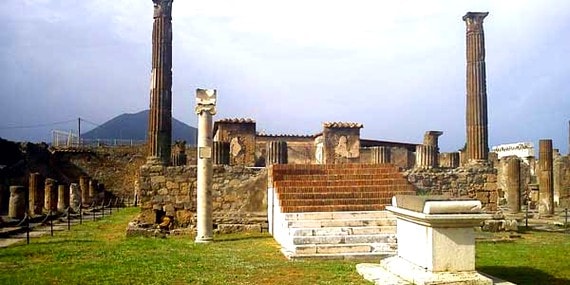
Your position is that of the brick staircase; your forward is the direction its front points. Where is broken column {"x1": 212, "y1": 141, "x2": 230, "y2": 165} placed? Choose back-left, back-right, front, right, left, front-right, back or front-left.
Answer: back-right

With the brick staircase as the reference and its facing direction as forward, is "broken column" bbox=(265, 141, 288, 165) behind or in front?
behind

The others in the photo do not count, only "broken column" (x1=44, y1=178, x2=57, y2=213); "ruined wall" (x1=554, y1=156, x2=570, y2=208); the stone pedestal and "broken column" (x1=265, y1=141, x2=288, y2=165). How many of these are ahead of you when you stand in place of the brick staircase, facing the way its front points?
1

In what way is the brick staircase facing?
toward the camera

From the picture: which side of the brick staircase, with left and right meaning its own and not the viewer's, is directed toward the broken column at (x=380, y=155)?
back

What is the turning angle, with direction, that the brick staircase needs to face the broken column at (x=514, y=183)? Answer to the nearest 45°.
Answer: approximately 135° to its left

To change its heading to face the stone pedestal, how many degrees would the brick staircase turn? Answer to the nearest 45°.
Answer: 0° — it already faces it

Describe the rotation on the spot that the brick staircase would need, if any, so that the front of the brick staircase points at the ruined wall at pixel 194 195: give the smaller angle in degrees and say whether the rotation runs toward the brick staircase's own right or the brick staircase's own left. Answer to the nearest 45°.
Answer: approximately 135° to the brick staircase's own right
